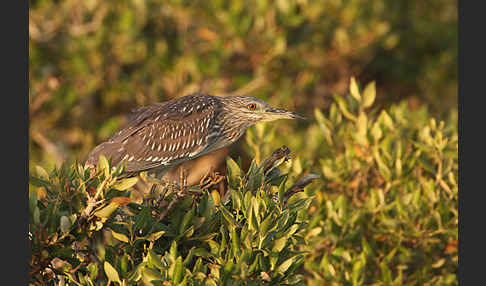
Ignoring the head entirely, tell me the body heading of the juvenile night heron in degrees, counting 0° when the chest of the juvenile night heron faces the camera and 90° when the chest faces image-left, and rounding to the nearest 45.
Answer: approximately 270°
